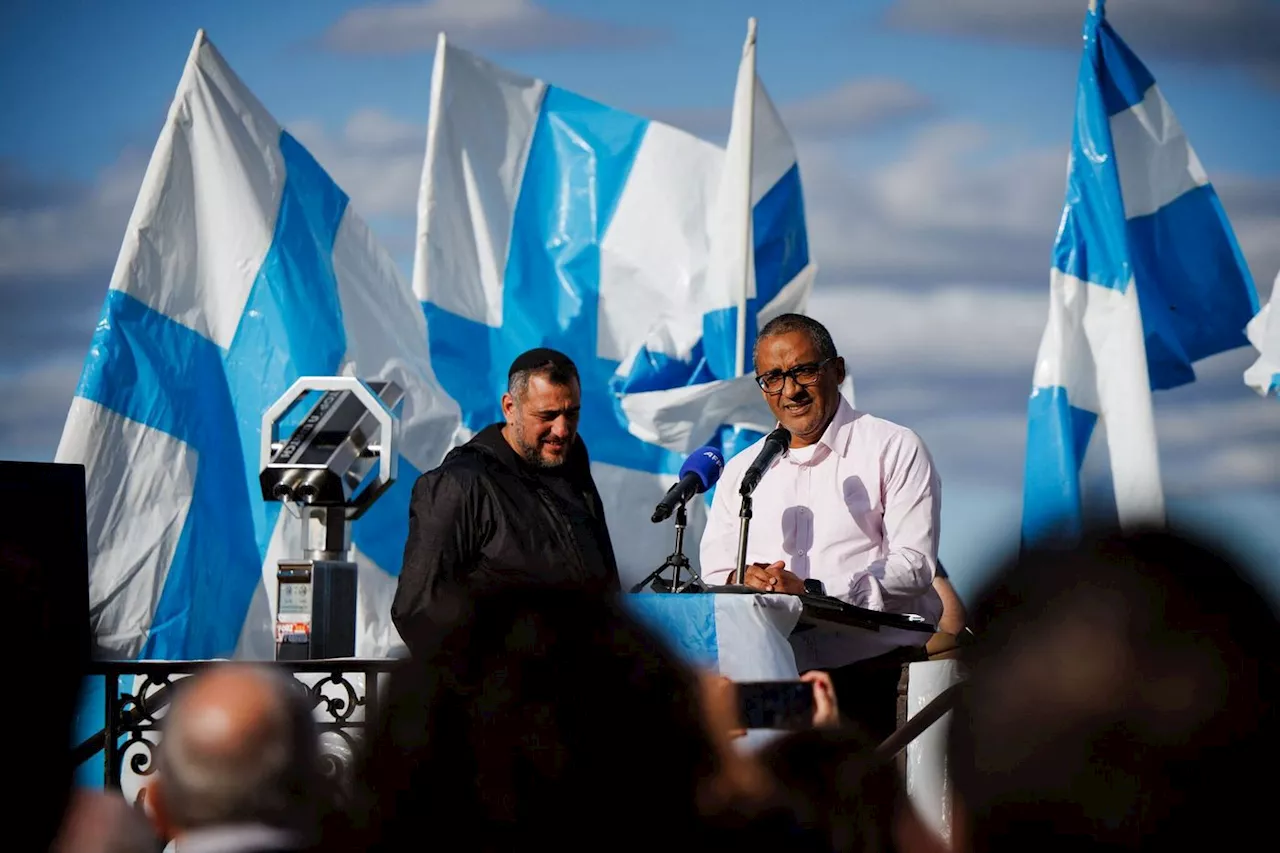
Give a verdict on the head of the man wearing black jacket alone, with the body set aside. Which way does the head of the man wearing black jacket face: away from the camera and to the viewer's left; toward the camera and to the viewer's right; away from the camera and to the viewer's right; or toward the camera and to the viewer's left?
toward the camera and to the viewer's right

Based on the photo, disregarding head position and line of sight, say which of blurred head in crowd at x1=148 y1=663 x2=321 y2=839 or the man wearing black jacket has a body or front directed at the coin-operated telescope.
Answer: the blurred head in crowd

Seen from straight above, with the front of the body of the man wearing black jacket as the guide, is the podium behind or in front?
in front

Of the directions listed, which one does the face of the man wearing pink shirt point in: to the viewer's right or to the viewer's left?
to the viewer's left

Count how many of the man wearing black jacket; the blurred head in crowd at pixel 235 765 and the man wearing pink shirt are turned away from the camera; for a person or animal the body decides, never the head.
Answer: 1

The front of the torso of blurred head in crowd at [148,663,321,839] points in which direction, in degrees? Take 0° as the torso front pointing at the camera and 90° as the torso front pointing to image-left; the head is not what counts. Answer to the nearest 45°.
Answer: approximately 180°

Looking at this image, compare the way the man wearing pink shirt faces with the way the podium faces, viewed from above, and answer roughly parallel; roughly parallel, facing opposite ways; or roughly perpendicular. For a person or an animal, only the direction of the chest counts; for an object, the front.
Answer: roughly parallel

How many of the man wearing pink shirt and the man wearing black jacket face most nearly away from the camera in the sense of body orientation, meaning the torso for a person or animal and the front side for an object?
0

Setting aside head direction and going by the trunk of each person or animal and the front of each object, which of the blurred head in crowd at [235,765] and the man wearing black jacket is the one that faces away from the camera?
the blurred head in crowd
